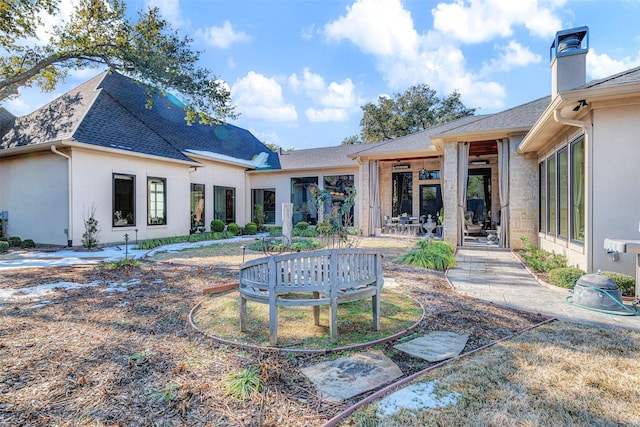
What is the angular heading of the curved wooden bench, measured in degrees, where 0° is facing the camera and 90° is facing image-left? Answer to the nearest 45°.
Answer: approximately 180°

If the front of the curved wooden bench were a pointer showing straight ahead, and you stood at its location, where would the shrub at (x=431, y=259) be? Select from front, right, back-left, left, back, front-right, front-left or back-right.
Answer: front-right

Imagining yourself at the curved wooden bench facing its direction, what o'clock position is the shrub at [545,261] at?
The shrub is roughly at 2 o'clock from the curved wooden bench.

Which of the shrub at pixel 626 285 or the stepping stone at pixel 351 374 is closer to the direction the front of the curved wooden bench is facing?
the shrub

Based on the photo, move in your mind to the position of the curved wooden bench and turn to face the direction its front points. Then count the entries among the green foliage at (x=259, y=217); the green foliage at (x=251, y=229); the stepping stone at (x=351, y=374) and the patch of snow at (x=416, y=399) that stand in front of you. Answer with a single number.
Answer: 2

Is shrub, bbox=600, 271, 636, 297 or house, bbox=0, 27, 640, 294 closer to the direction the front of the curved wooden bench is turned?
the house

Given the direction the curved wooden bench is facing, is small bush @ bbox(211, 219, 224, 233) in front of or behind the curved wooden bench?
in front

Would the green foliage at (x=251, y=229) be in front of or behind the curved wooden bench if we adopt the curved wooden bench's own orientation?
in front

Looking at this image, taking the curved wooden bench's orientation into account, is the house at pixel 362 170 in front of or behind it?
in front

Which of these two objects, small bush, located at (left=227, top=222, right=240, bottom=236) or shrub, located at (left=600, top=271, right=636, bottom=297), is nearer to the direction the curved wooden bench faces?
the small bush

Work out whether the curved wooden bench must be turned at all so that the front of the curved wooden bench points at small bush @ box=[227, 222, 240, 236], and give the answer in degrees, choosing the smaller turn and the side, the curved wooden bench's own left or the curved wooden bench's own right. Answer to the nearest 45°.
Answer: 0° — it already faces it
